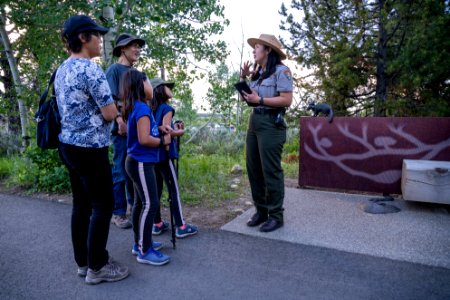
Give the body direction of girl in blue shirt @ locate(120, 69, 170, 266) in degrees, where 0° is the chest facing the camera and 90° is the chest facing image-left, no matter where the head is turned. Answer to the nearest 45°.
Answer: approximately 270°

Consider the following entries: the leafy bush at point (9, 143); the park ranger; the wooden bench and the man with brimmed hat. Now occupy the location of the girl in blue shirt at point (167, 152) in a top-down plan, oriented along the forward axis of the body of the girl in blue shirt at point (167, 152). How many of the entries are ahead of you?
2

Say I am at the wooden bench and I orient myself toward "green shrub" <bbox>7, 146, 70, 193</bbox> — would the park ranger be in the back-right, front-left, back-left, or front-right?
front-left

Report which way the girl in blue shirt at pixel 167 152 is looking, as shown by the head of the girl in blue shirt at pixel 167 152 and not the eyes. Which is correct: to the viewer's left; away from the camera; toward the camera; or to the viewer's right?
to the viewer's right

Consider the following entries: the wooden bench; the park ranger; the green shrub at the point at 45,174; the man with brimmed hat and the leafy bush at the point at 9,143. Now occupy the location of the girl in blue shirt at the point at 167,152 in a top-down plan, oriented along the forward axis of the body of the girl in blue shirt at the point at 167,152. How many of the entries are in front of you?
2

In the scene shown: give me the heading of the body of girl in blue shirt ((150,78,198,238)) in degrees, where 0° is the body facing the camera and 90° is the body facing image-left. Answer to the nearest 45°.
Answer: approximately 270°

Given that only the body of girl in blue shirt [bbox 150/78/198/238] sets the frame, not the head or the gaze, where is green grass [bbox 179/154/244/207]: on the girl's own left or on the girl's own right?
on the girl's own left

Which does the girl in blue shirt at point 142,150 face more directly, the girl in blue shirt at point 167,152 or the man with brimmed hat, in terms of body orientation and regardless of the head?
the girl in blue shirt

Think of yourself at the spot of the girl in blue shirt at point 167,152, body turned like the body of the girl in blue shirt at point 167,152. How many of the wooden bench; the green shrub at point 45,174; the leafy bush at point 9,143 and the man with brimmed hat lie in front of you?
1

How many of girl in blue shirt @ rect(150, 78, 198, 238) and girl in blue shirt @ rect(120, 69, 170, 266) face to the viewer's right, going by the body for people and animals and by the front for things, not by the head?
2

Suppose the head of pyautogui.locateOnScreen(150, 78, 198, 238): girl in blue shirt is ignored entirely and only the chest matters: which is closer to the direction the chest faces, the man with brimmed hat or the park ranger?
the park ranger
